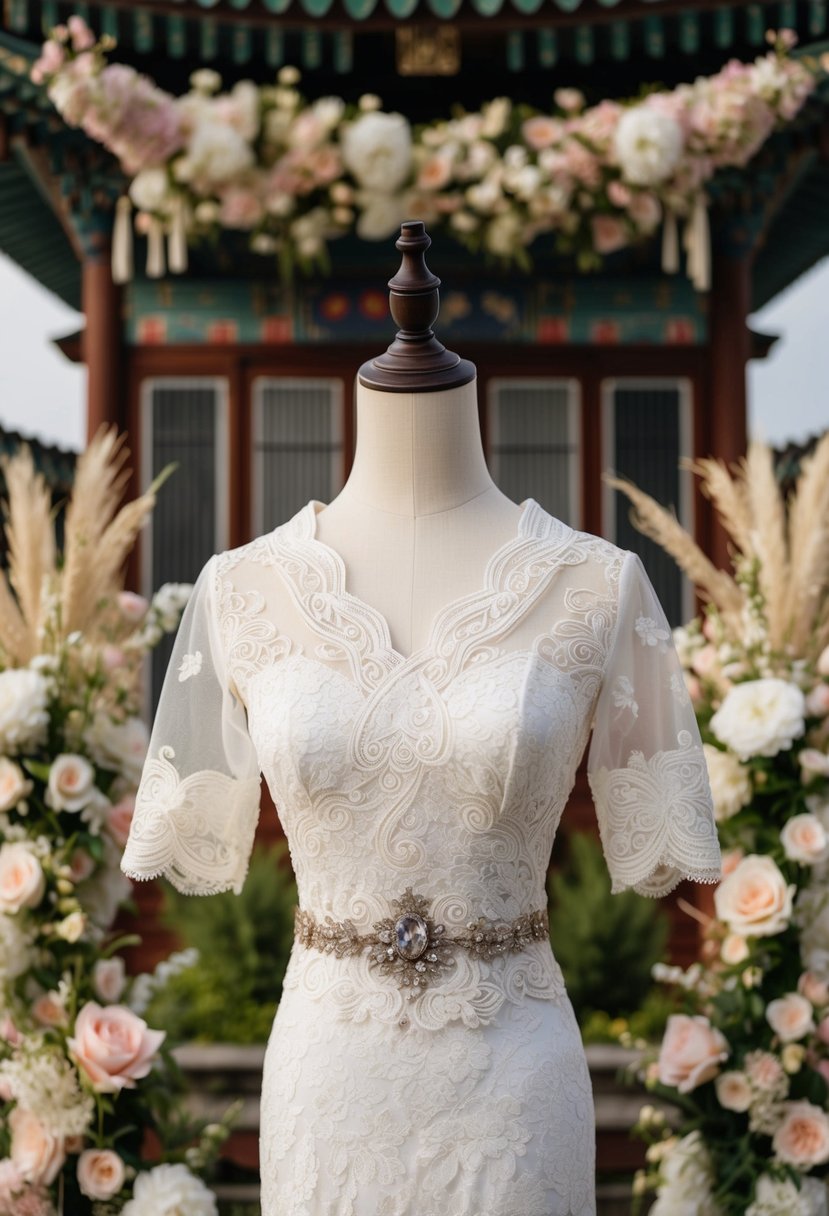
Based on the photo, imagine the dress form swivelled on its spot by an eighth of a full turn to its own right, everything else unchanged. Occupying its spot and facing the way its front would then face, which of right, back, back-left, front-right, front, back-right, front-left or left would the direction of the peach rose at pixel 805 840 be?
back

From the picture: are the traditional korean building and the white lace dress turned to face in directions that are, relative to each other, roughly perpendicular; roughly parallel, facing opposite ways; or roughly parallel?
roughly parallel

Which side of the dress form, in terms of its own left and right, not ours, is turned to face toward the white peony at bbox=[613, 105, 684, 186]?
back

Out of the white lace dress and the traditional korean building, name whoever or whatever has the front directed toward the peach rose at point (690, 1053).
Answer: the traditional korean building

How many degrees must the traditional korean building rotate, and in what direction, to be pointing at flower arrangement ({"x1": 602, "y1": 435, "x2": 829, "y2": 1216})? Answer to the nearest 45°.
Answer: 0° — it already faces it

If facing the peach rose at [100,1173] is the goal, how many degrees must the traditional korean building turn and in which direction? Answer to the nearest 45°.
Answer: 0° — it already faces it

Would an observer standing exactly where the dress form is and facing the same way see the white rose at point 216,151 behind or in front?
behind

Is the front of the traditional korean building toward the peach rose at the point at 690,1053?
yes

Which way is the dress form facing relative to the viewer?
toward the camera
